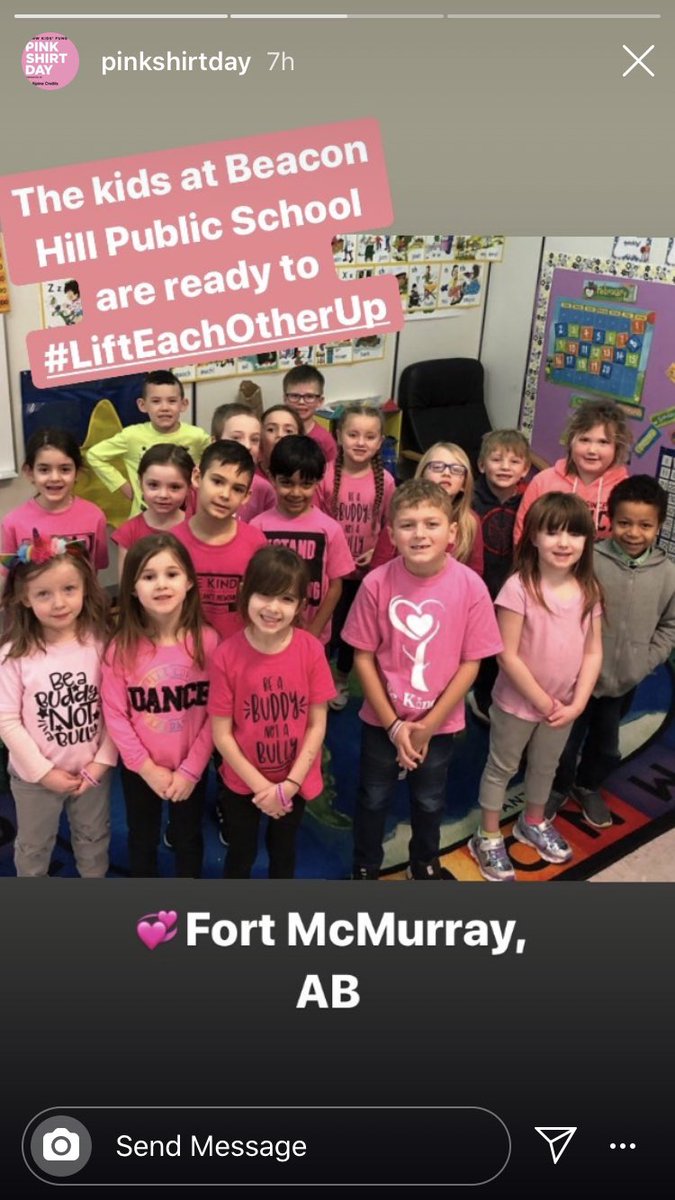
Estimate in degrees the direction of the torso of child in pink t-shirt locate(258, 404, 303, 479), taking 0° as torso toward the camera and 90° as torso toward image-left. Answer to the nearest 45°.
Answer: approximately 0°

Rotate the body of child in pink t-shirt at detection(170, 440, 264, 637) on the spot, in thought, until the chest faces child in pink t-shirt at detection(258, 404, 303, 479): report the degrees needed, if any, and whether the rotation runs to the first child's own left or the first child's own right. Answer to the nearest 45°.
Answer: approximately 180°

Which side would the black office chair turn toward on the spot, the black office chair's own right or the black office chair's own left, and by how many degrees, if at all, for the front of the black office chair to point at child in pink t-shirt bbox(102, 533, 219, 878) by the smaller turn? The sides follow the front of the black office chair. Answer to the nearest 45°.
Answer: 0° — it already faces them

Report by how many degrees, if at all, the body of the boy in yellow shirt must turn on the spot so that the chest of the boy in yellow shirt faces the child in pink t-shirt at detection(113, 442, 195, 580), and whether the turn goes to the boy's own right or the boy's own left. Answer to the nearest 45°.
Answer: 0° — they already face them

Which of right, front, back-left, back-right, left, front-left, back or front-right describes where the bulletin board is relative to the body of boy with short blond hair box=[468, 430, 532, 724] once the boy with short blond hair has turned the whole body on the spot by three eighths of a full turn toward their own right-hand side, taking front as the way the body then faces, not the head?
front-right

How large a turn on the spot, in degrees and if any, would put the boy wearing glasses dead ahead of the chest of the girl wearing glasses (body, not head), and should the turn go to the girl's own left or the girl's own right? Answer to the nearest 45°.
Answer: approximately 135° to the girl's own right

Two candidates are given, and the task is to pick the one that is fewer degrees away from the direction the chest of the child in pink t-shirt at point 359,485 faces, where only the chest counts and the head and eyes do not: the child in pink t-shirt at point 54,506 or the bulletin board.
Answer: the child in pink t-shirt
